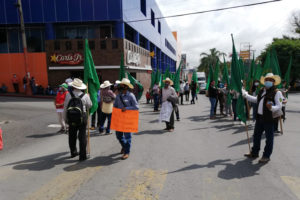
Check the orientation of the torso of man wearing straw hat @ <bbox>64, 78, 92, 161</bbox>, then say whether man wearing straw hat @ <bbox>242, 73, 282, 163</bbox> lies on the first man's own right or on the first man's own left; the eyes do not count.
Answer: on the first man's own right

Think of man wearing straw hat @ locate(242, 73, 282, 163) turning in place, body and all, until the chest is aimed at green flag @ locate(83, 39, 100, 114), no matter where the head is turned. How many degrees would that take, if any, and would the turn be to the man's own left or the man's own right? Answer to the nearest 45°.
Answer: approximately 45° to the man's own right

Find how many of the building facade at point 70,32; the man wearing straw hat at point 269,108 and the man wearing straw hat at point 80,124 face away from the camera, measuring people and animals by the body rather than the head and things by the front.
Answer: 1

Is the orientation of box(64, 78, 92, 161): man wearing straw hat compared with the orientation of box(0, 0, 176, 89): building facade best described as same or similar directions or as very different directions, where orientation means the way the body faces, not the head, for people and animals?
very different directions

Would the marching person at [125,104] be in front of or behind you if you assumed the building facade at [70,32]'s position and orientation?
in front

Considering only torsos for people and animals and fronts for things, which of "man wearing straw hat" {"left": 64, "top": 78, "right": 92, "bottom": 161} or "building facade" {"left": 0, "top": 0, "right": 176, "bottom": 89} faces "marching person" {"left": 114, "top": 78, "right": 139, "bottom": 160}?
the building facade

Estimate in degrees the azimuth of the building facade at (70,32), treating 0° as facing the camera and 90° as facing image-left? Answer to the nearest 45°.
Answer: approximately 0°

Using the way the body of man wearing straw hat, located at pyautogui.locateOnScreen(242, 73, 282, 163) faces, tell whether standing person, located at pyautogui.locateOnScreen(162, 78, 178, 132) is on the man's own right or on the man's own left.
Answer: on the man's own right

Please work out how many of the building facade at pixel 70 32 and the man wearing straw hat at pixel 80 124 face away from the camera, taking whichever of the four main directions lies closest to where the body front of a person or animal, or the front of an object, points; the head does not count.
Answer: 1

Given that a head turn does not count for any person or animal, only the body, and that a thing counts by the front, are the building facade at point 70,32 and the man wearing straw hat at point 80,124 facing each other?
yes

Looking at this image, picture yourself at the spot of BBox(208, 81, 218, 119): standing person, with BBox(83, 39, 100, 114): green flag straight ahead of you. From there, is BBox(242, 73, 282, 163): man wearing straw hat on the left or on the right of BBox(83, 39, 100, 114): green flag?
left

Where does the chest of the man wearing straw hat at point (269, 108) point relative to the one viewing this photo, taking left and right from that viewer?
facing the viewer and to the left of the viewer

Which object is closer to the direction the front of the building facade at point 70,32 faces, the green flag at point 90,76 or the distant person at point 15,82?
the green flag

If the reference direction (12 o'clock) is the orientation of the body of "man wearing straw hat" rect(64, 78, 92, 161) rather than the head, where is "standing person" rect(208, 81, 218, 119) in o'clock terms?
The standing person is roughly at 2 o'clock from the man wearing straw hat.

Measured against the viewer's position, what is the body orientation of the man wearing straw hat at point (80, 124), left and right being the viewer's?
facing away from the viewer

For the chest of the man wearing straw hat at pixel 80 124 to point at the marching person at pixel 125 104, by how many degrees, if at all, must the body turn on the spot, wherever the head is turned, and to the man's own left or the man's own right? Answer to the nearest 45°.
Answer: approximately 90° to the man's own right
